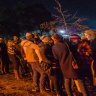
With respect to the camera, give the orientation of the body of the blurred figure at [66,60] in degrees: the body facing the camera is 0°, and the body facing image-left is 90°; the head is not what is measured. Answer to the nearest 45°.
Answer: approximately 135°
